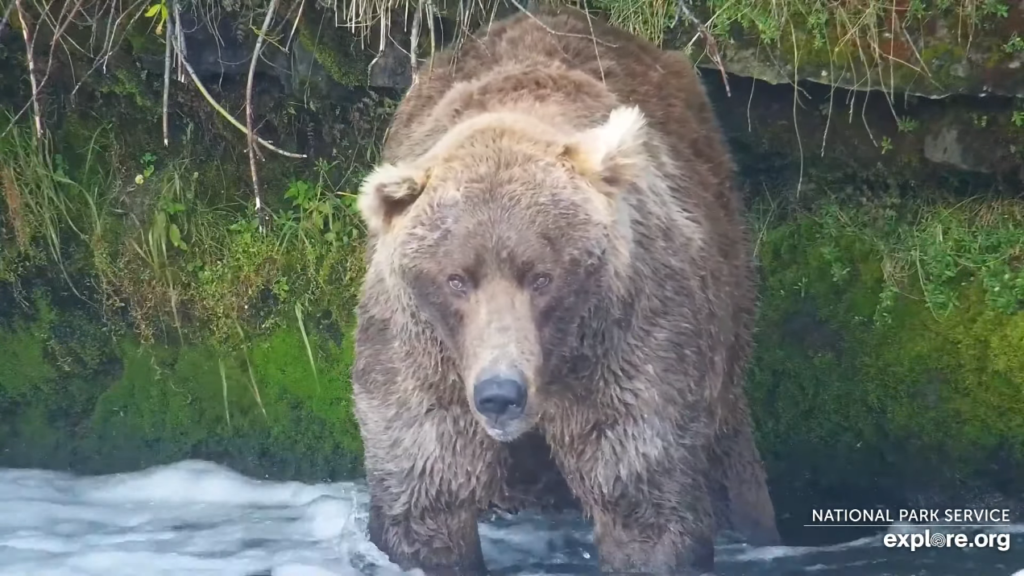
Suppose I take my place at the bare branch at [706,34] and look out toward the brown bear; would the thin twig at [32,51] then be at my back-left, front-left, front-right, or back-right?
front-right

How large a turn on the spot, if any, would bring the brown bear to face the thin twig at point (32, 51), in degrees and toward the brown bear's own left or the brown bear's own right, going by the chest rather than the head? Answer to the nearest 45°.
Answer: approximately 90° to the brown bear's own right

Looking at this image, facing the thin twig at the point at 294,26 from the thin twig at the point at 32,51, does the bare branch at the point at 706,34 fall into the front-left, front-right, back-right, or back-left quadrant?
front-right

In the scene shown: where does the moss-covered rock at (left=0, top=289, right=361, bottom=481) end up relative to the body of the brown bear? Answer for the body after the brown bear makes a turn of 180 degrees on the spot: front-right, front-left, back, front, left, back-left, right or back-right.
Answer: front-left

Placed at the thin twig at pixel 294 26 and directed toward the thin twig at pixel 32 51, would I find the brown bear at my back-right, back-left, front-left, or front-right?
back-left

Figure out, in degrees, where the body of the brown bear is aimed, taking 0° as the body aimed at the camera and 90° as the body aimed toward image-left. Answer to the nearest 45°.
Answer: approximately 0°
